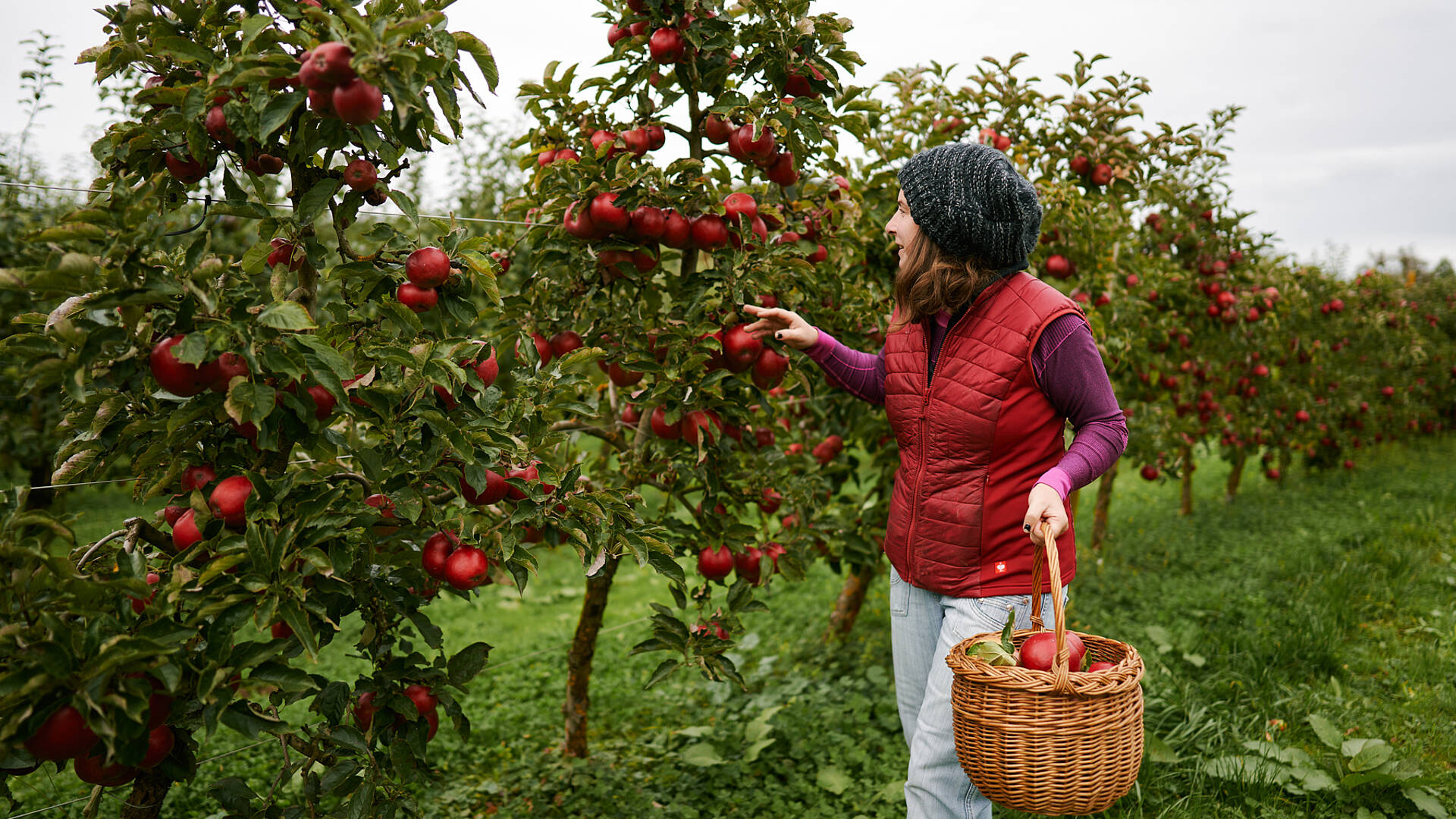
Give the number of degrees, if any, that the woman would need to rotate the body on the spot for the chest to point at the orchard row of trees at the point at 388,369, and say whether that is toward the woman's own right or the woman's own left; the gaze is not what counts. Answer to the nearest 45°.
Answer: approximately 45° to the woman's own right

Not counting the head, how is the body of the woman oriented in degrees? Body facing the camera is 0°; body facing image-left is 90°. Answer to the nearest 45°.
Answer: approximately 45°

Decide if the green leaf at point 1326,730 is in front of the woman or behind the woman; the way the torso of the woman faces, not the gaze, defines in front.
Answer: behind

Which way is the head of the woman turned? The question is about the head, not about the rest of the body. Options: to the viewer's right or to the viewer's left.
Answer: to the viewer's left

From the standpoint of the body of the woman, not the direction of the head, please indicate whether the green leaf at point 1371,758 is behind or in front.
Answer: behind

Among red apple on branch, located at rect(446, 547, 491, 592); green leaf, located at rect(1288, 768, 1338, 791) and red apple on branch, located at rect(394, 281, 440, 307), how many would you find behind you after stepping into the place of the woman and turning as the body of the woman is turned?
1

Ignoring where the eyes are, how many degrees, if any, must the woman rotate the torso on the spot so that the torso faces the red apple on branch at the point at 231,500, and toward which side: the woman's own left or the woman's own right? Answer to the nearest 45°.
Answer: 0° — they already face it

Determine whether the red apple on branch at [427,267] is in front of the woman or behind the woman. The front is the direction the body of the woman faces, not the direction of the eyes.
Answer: in front
